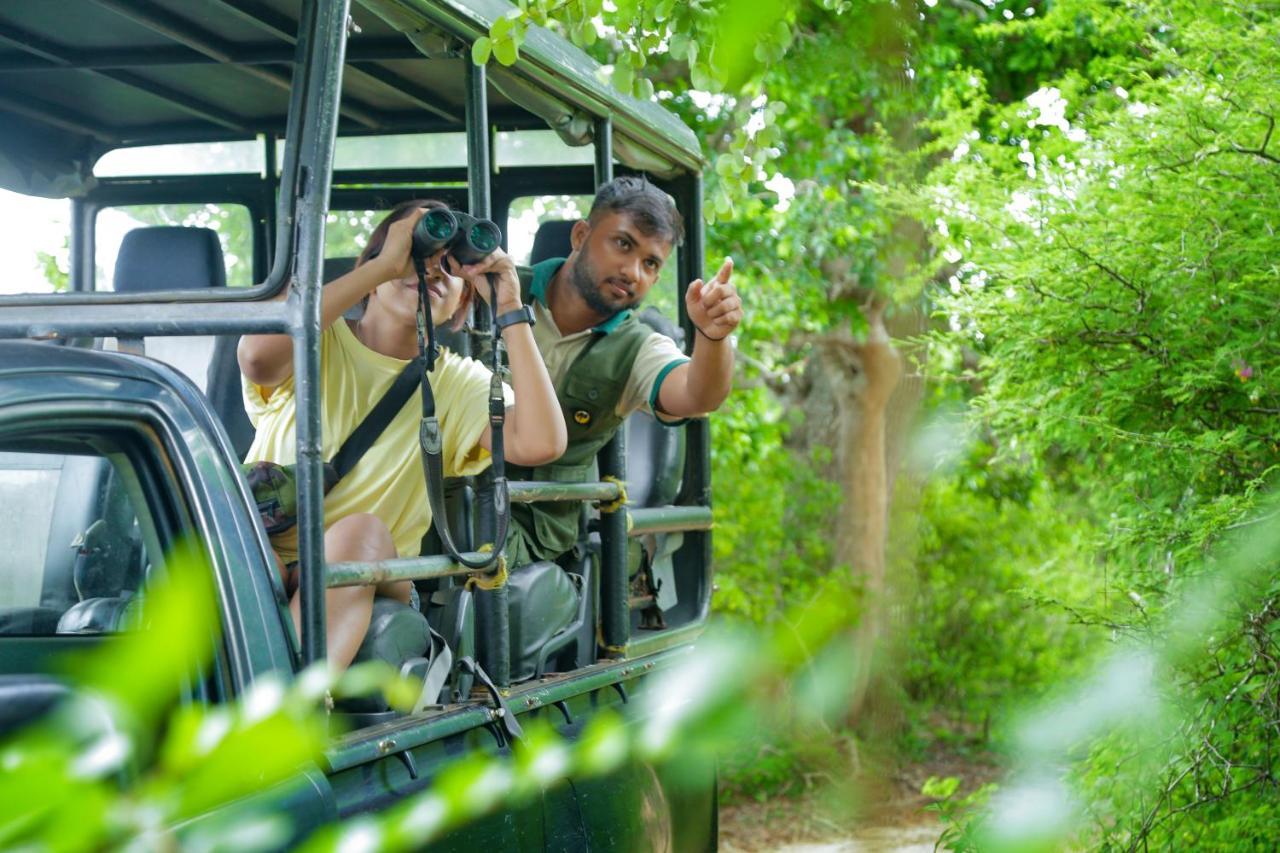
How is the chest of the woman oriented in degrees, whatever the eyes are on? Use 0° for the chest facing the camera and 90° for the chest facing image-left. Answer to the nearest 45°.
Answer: approximately 315°

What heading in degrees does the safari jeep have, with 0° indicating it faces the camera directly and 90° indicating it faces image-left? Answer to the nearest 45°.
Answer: approximately 45°
